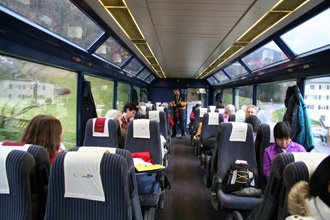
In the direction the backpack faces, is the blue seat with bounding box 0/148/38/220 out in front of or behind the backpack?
in front

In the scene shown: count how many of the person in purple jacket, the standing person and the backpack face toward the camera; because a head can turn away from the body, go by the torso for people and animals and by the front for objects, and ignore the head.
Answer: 3

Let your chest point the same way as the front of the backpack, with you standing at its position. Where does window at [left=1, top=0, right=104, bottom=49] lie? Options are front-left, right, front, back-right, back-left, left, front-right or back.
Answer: right

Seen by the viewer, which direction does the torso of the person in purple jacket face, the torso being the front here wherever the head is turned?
toward the camera

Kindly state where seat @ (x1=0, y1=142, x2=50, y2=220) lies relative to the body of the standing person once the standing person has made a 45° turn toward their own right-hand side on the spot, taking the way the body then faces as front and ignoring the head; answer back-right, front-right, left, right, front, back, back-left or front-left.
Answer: front-left

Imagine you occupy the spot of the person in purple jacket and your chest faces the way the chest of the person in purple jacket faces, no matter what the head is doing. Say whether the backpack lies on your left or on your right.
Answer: on your right

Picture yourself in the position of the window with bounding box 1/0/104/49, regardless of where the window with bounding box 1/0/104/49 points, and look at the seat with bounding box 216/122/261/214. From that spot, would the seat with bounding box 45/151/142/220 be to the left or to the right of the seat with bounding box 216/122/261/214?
right

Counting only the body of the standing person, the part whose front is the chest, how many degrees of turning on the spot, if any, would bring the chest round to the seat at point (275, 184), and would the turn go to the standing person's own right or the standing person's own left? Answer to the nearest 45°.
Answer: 0° — they already face it

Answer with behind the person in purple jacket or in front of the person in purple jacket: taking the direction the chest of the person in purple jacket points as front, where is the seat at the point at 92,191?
in front

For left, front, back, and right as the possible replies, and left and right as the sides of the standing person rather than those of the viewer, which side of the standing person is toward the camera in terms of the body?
front

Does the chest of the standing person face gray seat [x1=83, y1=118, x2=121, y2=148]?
yes

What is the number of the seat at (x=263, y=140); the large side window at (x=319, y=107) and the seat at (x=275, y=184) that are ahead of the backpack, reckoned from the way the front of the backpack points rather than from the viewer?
1
